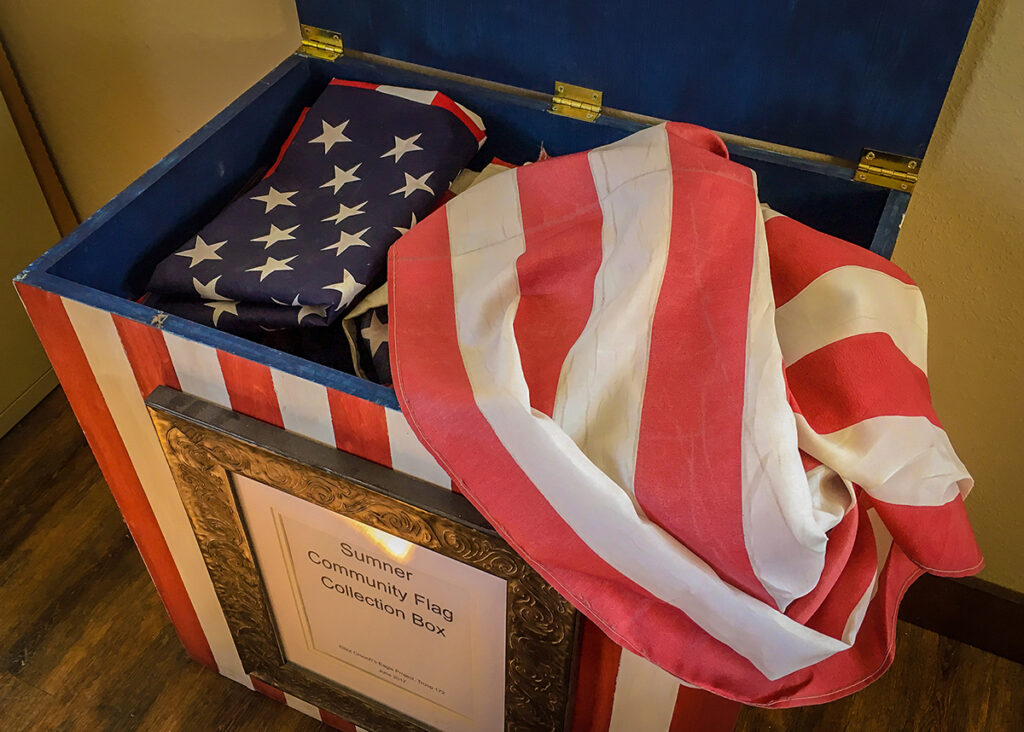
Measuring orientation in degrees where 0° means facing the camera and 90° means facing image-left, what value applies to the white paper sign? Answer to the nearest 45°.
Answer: approximately 45°
